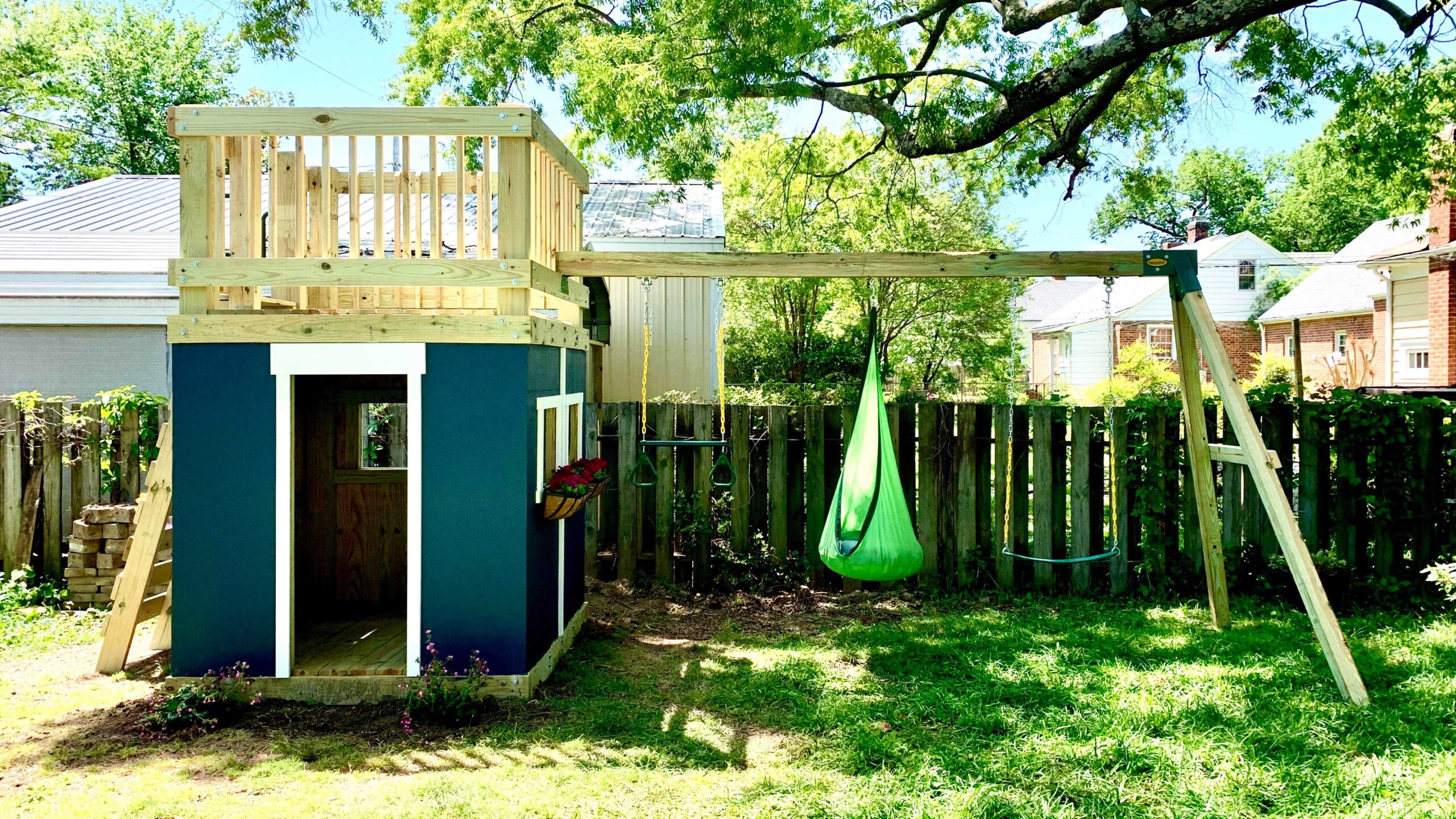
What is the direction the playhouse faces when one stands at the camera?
facing the viewer

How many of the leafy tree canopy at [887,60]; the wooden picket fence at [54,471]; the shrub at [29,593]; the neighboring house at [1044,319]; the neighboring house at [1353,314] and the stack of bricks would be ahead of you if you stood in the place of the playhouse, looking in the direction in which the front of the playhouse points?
0

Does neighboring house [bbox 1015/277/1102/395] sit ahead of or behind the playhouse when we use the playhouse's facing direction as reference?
behind

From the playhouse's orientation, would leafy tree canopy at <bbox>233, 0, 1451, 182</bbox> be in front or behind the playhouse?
behind

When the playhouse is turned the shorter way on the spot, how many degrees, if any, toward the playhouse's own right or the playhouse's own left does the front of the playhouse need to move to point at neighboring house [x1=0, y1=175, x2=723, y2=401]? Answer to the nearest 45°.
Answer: approximately 135° to the playhouse's own right

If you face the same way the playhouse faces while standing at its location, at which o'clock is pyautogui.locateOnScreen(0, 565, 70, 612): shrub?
The shrub is roughly at 4 o'clock from the playhouse.

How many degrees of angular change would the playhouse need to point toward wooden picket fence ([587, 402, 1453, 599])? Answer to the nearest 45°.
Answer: approximately 135° to its left

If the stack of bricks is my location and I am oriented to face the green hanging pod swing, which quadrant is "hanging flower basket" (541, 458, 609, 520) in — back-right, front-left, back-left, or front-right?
front-right

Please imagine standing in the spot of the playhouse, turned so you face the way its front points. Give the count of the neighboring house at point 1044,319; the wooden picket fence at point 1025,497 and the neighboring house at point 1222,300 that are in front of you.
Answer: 0

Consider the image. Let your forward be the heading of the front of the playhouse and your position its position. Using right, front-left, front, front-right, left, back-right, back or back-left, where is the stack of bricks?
back-right

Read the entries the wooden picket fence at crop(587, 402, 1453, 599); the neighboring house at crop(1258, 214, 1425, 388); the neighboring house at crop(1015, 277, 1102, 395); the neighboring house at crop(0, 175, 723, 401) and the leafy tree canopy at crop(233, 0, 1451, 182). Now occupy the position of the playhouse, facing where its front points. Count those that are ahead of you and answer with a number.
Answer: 0

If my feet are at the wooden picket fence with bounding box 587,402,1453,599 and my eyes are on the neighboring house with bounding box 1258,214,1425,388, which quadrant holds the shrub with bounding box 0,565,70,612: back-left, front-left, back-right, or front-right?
back-left

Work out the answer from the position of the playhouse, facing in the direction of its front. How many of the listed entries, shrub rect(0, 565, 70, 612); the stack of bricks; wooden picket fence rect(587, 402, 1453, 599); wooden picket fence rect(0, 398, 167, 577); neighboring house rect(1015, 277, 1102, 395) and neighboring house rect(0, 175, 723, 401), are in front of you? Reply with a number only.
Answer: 0

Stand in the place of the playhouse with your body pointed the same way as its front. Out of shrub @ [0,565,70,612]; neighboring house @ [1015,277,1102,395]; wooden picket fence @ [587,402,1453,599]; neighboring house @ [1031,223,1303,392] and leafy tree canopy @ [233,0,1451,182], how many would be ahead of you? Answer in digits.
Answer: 0

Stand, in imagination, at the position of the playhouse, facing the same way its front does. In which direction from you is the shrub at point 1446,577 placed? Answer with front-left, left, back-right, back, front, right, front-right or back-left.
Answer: left
